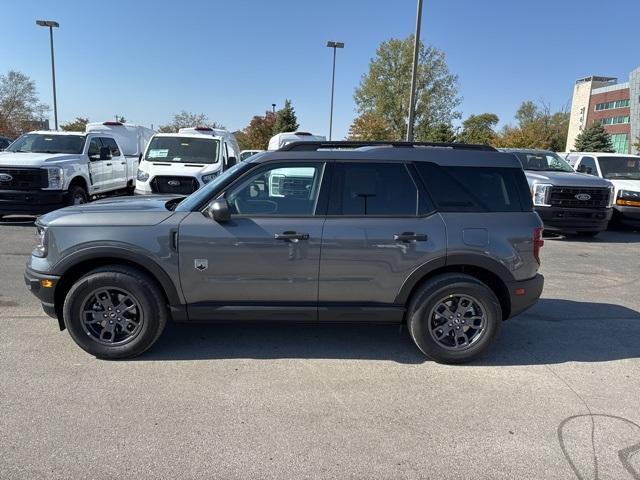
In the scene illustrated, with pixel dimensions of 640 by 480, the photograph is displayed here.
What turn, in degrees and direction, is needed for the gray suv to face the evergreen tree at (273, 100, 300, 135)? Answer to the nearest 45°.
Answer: approximately 90° to its right

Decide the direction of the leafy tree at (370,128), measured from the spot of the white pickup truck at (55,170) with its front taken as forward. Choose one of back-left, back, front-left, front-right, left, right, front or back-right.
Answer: back

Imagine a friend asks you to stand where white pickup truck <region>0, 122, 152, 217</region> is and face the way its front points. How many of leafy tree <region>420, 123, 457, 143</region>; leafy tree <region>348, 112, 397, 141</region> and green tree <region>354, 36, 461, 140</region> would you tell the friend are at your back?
3

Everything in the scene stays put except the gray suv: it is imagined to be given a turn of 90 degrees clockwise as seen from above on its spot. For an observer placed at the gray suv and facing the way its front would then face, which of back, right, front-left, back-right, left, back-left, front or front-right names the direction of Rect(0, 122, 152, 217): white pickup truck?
front-left

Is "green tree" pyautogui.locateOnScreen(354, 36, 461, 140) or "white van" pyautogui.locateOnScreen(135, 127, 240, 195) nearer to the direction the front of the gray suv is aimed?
the white van

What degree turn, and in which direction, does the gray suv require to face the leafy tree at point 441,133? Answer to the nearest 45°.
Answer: approximately 90° to its right

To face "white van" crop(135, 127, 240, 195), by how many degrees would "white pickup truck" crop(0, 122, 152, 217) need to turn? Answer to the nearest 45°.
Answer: approximately 135° to its left

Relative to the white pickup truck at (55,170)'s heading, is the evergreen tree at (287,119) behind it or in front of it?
behind

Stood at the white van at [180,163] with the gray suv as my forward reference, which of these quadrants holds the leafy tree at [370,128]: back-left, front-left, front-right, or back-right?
back-left

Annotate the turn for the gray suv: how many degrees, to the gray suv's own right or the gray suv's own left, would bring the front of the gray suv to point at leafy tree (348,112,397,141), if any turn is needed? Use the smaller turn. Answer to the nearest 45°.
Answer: approximately 90° to the gray suv's own right

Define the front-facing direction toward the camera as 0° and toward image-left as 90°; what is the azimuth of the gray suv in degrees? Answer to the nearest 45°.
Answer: approximately 90°
